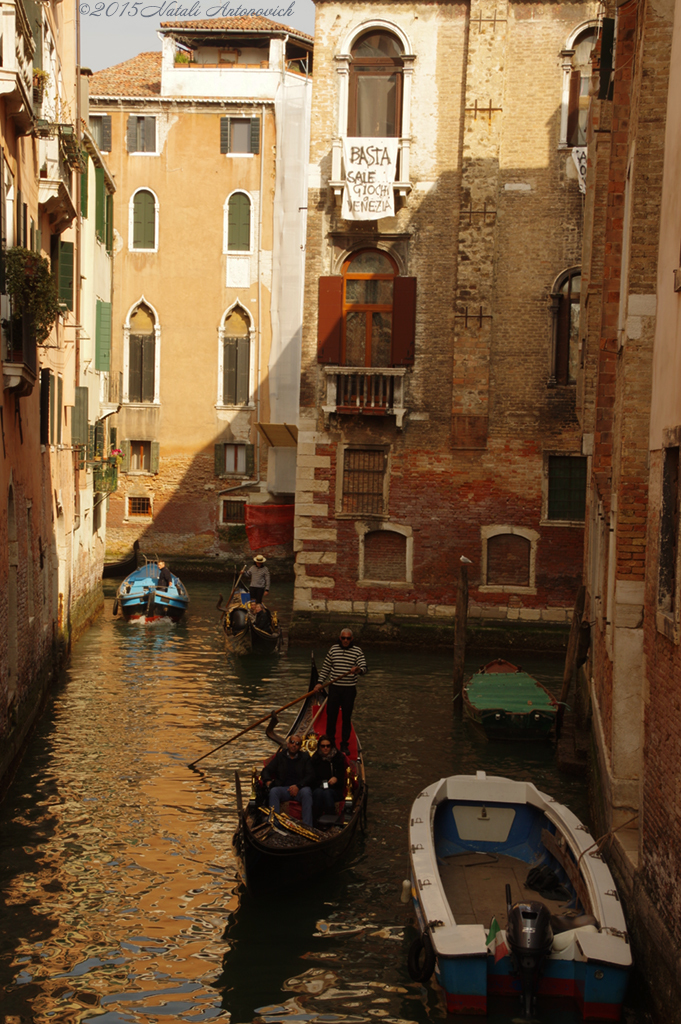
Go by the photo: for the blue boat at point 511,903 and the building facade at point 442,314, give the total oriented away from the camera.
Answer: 1

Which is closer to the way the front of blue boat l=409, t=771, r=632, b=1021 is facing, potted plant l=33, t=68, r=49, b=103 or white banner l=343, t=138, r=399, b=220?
the white banner

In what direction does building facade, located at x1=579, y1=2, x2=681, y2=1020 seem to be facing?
to the viewer's left

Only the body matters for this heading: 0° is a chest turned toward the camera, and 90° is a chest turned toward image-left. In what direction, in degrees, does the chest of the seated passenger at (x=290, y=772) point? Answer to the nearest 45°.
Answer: approximately 0°

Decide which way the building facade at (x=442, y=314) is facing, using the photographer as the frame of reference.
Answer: facing the viewer

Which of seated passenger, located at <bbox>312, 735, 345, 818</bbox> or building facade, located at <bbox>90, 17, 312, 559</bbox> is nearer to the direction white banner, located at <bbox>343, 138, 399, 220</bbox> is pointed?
the seated passenger

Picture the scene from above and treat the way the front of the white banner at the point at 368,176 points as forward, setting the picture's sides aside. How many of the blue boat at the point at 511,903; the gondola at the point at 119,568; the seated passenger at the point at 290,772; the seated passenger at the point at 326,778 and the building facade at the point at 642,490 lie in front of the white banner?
4

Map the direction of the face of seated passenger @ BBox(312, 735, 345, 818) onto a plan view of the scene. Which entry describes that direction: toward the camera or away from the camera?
toward the camera

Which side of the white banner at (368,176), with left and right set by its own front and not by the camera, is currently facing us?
front

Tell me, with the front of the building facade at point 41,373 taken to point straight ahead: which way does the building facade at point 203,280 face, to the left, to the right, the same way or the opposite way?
to the right

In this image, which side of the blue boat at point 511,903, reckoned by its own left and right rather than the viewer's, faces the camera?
back

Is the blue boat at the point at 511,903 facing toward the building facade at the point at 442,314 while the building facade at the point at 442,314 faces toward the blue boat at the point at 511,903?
yes

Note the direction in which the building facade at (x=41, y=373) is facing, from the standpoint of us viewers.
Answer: facing to the right of the viewer

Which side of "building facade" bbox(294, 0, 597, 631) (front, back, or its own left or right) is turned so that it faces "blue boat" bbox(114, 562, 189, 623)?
right

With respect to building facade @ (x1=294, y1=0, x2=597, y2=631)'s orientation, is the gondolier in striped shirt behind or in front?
in front

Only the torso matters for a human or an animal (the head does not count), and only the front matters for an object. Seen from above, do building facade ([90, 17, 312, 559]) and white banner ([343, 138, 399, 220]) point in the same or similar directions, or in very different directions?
same or similar directions

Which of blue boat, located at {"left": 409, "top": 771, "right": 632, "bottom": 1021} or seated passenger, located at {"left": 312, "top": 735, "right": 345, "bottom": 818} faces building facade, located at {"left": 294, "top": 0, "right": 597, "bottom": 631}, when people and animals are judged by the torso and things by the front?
the blue boat

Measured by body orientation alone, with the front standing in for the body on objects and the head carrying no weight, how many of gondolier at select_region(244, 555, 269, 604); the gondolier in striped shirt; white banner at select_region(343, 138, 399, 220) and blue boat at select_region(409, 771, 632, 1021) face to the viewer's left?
0
